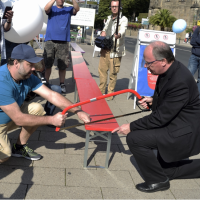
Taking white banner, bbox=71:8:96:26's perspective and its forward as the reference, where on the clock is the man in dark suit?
The man in dark suit is roughly at 12 o'clock from the white banner.

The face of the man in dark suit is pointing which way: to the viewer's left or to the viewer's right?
to the viewer's left

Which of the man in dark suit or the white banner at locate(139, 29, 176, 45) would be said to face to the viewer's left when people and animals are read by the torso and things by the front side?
the man in dark suit

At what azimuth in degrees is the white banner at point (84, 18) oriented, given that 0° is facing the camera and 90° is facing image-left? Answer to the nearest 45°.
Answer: approximately 0°

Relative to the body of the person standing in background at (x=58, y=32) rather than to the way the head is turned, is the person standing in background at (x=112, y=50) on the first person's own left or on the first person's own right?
on the first person's own left

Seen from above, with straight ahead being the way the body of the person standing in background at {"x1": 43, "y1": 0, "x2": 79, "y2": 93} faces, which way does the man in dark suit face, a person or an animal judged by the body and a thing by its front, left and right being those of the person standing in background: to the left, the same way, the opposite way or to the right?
to the right

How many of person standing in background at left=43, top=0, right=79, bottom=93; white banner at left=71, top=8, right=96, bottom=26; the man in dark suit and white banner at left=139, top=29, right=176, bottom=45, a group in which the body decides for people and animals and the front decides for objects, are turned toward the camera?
3

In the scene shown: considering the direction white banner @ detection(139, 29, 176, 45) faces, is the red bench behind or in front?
in front

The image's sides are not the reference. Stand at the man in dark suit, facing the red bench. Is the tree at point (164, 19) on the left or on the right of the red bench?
right

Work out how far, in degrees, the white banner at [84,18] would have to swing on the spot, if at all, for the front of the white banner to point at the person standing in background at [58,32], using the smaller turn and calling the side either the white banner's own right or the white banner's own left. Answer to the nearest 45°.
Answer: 0° — it already faces them

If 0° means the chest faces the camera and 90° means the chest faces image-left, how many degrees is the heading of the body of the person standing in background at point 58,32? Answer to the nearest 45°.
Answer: approximately 0°

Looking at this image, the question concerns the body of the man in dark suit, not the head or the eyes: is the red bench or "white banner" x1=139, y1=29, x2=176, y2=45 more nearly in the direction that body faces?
the red bench
